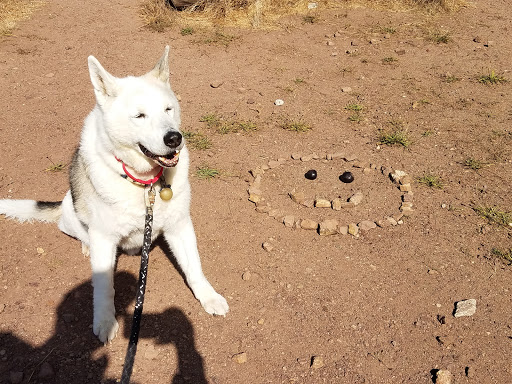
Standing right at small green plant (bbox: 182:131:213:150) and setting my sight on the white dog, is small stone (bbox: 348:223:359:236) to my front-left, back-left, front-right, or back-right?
front-left

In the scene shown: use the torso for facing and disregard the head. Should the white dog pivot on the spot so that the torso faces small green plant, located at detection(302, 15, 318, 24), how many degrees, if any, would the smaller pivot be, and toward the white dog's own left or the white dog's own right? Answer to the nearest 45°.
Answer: approximately 90° to the white dog's own left

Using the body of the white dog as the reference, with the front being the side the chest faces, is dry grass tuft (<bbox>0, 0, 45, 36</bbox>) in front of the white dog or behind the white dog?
behind

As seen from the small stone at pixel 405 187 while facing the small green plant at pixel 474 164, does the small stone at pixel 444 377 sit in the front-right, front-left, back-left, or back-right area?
back-right

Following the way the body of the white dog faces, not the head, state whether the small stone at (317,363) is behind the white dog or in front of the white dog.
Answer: in front

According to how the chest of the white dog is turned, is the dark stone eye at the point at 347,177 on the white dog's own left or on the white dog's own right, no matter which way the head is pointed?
on the white dog's own left

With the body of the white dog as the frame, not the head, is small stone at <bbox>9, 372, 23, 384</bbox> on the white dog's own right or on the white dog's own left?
on the white dog's own right

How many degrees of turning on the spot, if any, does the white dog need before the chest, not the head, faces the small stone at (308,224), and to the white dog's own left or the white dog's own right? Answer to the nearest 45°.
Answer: approximately 45° to the white dog's own left

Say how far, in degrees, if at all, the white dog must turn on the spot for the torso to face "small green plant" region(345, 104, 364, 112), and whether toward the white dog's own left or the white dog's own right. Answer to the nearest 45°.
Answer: approximately 90° to the white dog's own left

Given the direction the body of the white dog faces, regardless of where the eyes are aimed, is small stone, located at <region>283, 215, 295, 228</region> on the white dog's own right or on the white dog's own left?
on the white dog's own left

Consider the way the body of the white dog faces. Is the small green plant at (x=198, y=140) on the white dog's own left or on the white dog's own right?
on the white dog's own left

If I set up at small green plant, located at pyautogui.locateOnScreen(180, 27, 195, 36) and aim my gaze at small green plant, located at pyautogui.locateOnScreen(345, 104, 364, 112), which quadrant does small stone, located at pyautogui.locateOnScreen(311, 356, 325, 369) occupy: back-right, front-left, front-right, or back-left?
front-right

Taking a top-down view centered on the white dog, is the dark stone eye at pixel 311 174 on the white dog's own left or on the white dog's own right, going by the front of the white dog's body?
on the white dog's own left

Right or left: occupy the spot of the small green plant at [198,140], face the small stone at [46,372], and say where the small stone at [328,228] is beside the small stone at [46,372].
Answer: left

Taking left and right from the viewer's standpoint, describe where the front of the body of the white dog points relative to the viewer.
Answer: facing the viewer and to the right of the viewer
